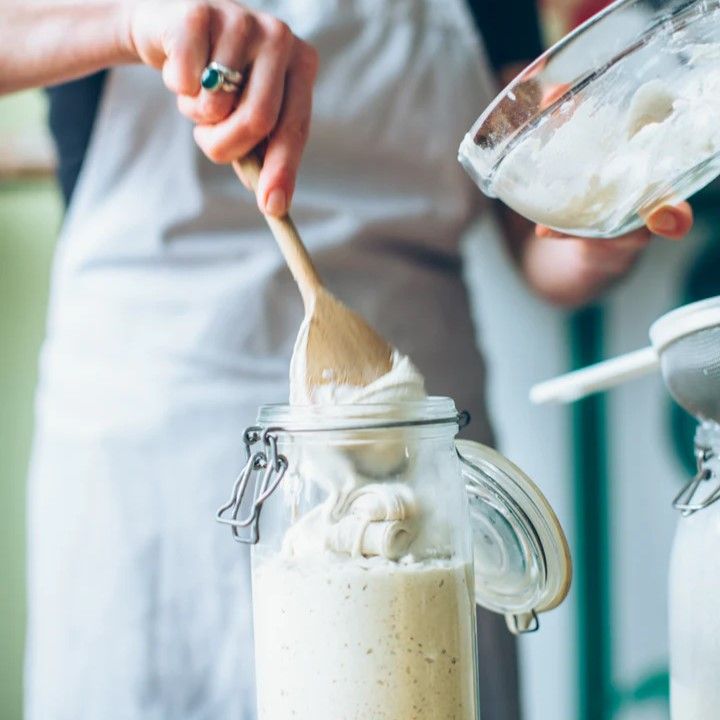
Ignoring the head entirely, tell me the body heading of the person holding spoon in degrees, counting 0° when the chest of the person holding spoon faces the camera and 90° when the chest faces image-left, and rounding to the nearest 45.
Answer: approximately 0°
